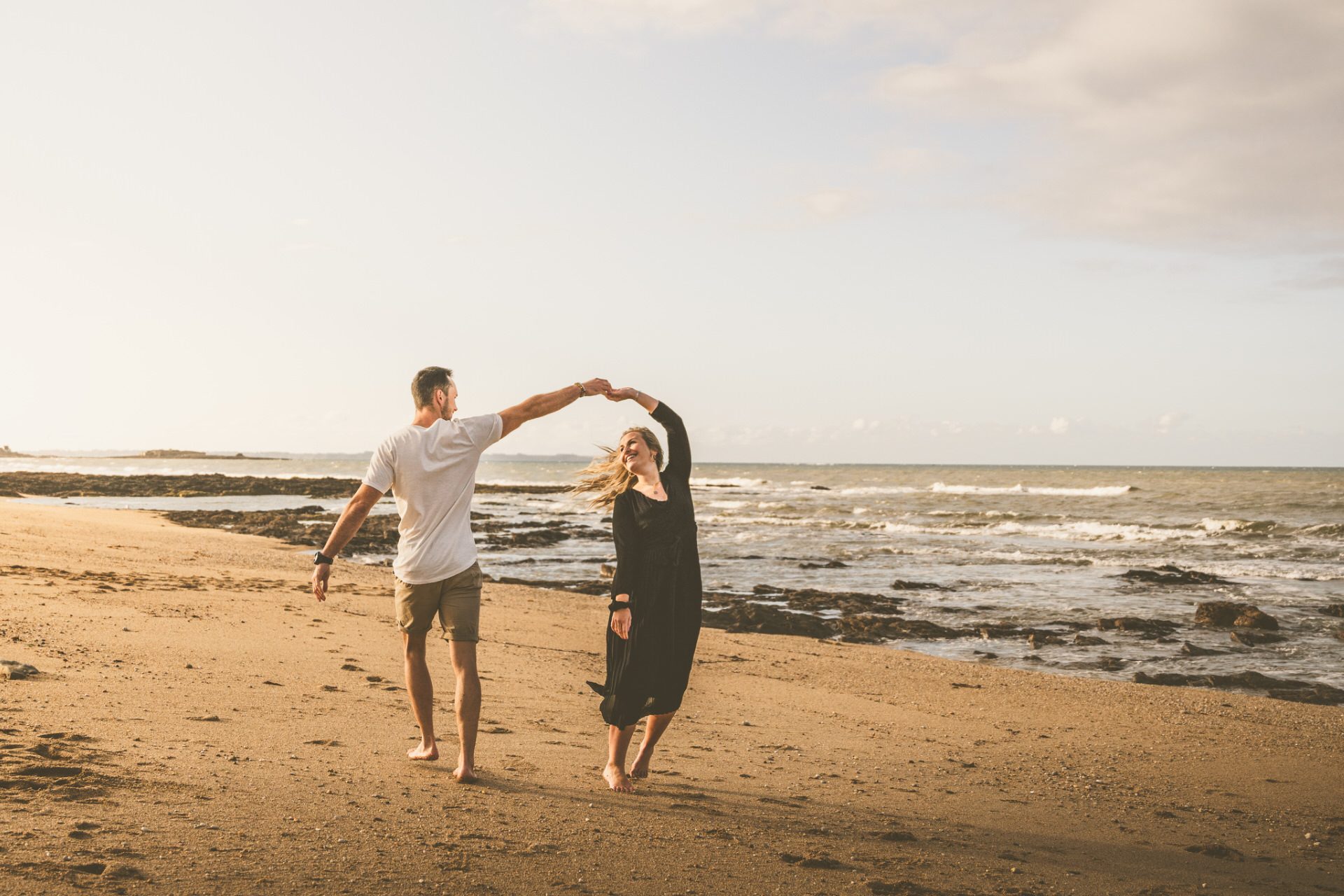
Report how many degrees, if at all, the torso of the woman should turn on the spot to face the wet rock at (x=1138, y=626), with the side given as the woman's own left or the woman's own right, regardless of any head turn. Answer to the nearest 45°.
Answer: approximately 135° to the woman's own left

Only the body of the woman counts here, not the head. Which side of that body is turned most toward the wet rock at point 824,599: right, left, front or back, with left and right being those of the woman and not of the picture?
back

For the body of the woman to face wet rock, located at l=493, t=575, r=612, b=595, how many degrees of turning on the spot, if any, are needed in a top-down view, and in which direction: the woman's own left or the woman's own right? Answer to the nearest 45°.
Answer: approximately 180°

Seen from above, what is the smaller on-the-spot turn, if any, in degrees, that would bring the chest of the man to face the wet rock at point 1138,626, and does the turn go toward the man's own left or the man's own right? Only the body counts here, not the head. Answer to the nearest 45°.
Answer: approximately 45° to the man's own right

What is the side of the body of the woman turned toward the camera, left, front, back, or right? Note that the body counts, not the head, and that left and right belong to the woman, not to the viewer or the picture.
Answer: front

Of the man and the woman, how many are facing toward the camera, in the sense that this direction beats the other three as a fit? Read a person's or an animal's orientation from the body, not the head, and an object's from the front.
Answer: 1

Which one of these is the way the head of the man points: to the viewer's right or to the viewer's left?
to the viewer's right

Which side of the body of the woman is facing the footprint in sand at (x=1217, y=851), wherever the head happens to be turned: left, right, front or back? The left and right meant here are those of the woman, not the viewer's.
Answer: left

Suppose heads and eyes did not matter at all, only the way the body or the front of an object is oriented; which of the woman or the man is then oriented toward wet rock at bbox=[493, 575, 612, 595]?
the man

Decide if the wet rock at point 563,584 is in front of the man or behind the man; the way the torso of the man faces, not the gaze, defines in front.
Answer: in front

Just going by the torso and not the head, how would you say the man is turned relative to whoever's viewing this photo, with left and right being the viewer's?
facing away from the viewer

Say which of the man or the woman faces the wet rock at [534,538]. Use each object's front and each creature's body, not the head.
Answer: the man

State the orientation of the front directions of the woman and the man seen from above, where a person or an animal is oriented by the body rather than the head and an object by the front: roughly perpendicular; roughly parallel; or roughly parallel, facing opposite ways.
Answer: roughly parallel, facing opposite ways
